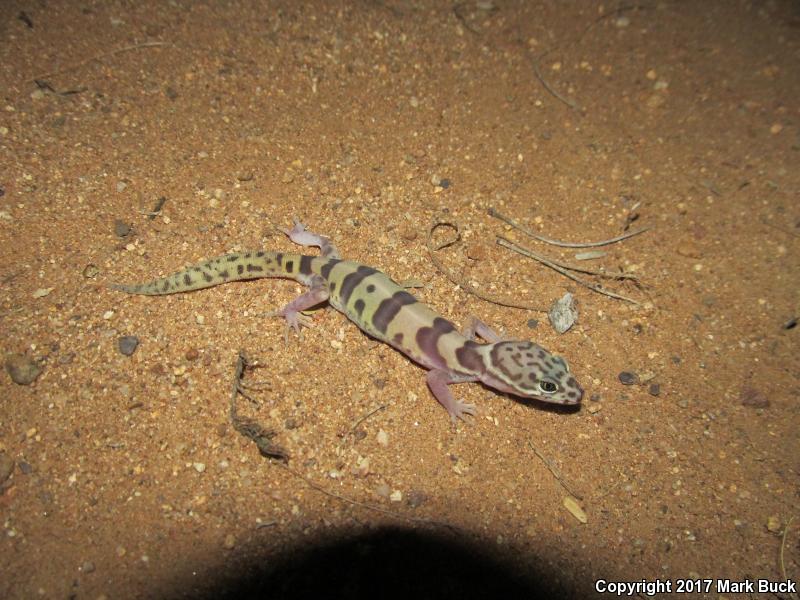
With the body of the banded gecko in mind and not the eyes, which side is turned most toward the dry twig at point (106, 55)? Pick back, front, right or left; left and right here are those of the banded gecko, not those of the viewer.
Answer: back

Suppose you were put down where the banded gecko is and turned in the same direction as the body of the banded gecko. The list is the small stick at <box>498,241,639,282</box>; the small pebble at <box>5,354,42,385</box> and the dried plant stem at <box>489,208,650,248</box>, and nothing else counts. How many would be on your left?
2

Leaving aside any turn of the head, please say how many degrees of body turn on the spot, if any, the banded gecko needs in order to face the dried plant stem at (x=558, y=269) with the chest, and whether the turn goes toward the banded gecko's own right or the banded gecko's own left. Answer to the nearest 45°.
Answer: approximately 90° to the banded gecko's own left

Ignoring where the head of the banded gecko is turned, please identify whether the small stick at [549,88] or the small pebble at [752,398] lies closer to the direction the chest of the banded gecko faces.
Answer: the small pebble

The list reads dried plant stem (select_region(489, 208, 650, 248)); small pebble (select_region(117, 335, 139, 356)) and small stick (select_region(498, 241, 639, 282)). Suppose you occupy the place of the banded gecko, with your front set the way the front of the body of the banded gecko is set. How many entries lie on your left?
2

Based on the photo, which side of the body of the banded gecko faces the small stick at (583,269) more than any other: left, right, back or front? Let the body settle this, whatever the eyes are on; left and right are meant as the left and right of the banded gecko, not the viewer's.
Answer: left

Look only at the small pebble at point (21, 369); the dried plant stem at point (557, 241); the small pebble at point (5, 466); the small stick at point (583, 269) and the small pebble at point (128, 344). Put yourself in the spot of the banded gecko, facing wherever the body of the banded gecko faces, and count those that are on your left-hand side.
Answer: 2

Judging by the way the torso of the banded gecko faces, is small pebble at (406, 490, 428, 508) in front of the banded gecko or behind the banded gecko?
in front

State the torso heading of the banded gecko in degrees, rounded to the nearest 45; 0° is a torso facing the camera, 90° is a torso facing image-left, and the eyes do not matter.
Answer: approximately 315°

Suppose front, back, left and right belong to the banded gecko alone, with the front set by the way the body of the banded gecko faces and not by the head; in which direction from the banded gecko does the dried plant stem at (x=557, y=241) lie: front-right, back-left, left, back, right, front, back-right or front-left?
left

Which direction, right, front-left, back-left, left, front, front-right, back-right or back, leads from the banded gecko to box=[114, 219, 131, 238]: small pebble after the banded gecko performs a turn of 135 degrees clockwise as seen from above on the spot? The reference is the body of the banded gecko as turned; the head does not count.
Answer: front

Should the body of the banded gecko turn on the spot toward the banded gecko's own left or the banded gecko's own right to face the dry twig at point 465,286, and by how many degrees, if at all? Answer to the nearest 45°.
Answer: approximately 90° to the banded gecko's own left

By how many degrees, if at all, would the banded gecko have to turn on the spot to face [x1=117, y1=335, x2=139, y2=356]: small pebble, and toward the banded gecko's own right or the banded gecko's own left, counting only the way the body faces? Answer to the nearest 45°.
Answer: approximately 135° to the banded gecko's own right

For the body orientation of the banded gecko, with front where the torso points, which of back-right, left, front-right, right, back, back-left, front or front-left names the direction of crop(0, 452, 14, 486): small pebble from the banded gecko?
right
